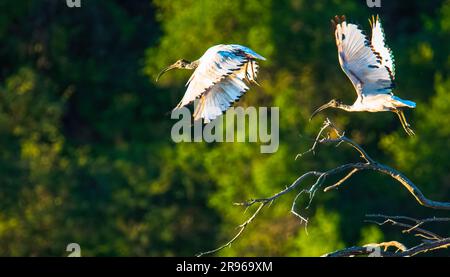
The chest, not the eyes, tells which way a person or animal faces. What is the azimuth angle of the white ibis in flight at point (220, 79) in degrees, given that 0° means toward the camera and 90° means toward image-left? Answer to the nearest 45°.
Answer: approximately 90°

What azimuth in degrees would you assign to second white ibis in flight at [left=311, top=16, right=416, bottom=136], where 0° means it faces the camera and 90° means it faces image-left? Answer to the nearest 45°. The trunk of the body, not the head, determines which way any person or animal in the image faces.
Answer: approximately 90°
